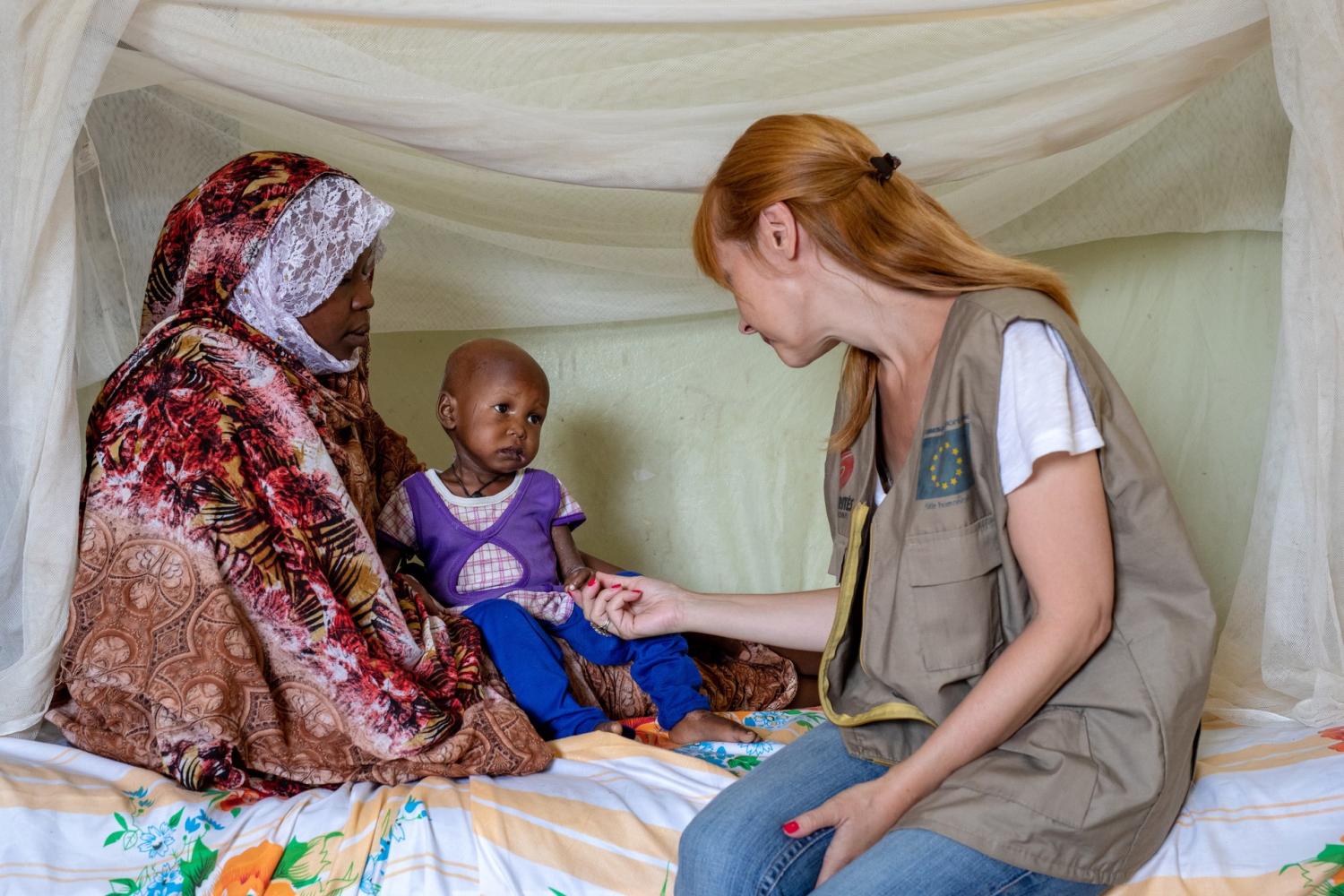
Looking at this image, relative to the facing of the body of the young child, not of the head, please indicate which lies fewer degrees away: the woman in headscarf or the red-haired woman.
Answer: the red-haired woman

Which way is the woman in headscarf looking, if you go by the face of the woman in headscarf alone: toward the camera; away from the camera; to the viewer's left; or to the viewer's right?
to the viewer's right

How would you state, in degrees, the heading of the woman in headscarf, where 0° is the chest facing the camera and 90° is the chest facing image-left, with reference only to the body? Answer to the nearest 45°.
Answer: approximately 270°

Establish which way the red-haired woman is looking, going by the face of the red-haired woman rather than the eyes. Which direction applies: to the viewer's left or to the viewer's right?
to the viewer's left

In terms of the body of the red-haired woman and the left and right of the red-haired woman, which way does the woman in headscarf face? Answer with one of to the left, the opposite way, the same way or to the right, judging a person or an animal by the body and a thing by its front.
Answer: the opposite way

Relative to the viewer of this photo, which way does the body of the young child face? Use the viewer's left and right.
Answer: facing the viewer and to the right of the viewer

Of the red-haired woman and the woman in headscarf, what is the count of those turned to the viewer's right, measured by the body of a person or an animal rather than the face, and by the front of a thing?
1

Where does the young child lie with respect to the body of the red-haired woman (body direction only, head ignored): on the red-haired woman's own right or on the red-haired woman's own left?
on the red-haired woman's own right
